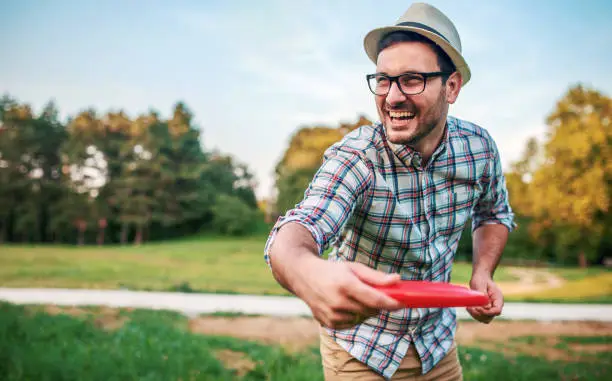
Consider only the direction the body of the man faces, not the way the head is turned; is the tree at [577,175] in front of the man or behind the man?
behind

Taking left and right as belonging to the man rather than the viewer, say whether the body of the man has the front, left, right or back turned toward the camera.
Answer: front
